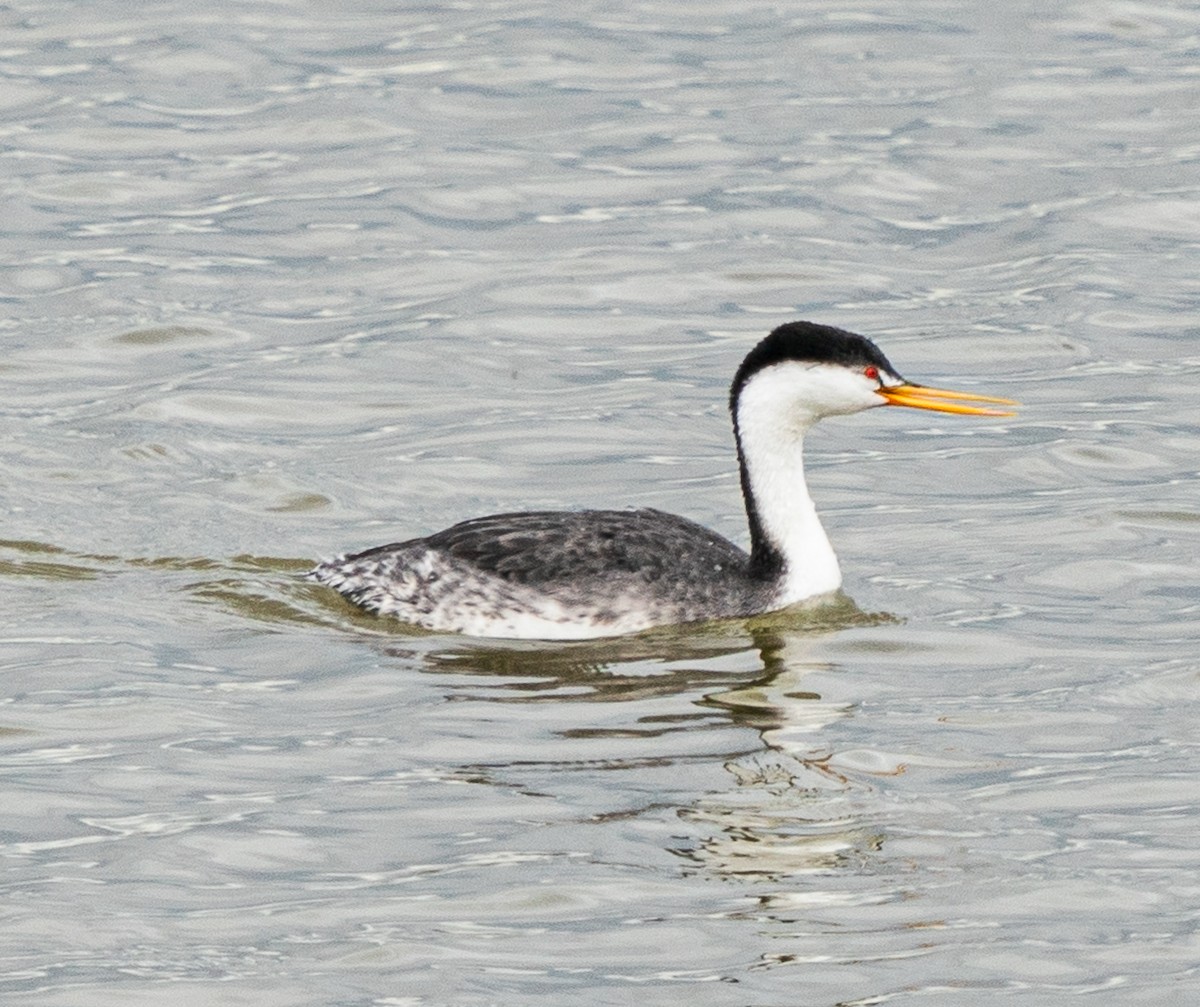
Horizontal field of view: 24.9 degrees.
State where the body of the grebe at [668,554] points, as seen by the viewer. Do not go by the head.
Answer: to the viewer's right
